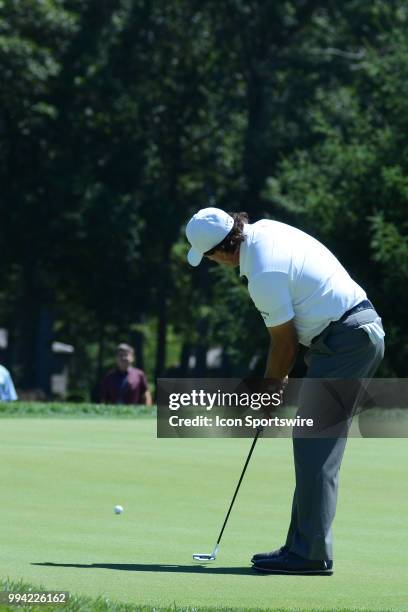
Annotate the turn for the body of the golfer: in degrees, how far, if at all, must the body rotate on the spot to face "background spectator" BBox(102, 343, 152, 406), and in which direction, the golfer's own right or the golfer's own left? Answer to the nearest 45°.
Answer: approximately 90° to the golfer's own right

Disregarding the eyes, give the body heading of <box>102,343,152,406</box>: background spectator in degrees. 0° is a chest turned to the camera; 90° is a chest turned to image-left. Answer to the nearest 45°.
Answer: approximately 0°

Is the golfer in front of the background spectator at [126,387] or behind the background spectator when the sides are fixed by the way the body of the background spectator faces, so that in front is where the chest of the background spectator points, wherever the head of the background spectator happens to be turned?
in front

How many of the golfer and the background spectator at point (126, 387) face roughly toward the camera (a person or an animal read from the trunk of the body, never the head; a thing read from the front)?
1

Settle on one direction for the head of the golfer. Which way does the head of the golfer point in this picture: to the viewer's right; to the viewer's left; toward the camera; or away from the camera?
to the viewer's left

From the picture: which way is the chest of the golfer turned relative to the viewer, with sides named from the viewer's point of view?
facing to the left of the viewer

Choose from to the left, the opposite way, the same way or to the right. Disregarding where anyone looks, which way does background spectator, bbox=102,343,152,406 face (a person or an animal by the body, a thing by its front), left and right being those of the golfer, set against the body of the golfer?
to the left
